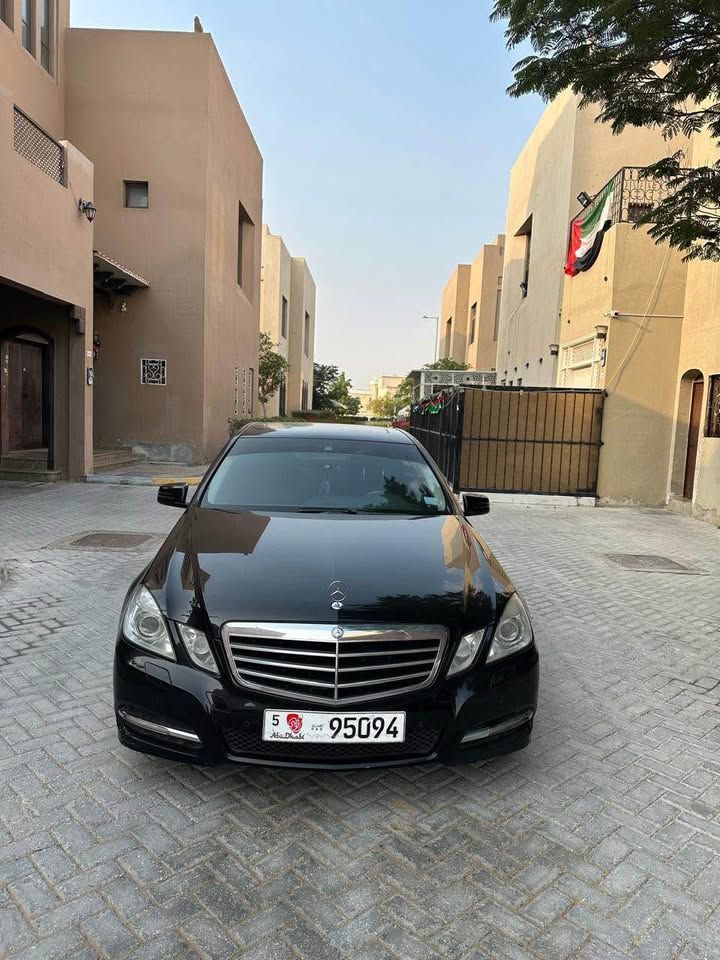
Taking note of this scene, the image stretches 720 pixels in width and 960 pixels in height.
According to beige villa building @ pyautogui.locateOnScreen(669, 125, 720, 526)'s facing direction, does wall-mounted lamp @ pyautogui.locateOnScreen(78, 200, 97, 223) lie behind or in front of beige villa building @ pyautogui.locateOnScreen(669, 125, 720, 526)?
in front

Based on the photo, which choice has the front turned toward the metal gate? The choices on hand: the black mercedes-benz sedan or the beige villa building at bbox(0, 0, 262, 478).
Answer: the beige villa building

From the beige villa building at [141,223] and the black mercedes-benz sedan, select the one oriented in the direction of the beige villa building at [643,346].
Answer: the beige villa building at [141,223]

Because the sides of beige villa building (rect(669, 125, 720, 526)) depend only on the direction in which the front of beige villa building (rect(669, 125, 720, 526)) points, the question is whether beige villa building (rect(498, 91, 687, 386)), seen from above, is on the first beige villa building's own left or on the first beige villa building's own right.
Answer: on the first beige villa building's own right

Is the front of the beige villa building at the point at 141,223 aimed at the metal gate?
yes

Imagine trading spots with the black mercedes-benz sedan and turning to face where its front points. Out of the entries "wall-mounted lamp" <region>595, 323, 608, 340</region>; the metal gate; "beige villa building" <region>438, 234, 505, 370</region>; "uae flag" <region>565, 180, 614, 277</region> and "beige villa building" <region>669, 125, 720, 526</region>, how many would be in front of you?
0

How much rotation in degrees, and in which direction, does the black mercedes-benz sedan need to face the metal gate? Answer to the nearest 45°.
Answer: approximately 180°

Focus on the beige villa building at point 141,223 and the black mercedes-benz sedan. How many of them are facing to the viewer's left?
0

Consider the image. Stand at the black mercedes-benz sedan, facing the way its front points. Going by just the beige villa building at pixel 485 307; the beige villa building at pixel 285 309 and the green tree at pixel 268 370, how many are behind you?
3

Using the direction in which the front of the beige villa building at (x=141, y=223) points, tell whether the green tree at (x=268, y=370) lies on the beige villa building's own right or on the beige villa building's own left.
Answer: on the beige villa building's own left

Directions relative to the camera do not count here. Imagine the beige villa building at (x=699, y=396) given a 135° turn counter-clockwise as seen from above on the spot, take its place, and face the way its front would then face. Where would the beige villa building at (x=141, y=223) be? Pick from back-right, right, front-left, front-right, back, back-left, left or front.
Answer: back

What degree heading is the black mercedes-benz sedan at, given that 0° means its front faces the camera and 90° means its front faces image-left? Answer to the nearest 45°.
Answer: approximately 0°

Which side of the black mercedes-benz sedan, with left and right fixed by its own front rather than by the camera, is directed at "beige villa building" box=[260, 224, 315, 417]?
back

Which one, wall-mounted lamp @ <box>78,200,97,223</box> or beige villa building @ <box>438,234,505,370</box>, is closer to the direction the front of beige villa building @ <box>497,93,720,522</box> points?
the wall-mounted lamp

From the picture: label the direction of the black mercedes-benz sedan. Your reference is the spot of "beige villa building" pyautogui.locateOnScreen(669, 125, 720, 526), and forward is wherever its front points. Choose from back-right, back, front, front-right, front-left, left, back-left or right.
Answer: front-left

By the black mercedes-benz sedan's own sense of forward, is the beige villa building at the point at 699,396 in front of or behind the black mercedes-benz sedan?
behind

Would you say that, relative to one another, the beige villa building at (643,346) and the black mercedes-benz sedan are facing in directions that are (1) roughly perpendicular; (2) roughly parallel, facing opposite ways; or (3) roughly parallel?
roughly perpendicular

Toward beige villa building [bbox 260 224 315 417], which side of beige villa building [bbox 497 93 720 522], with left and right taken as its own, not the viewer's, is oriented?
right

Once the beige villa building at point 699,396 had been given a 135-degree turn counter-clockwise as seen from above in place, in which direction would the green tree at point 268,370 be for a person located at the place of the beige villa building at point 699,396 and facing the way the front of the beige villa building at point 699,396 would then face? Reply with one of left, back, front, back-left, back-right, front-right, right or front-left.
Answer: back-left
